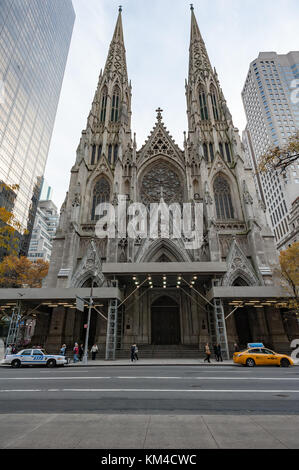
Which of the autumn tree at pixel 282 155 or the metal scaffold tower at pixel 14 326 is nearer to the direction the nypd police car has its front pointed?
the autumn tree

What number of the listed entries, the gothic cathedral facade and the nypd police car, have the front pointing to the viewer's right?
1

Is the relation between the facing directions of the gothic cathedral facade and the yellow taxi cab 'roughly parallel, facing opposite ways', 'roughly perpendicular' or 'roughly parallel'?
roughly perpendicular

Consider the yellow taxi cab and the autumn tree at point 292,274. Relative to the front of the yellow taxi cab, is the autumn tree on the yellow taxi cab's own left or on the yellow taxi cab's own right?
on the yellow taxi cab's own left

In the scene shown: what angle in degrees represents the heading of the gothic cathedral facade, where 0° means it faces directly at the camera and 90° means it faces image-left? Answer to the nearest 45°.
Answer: approximately 0°

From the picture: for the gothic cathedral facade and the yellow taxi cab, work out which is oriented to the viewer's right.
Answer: the yellow taxi cab

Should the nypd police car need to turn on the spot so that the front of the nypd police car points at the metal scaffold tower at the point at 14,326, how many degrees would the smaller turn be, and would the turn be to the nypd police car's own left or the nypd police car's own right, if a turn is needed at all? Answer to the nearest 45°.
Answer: approximately 90° to the nypd police car's own left

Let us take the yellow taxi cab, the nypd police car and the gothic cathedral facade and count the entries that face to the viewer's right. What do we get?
2

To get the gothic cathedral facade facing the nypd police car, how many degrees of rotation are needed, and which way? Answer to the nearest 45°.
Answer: approximately 45° to its right

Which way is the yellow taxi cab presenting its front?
to the viewer's right

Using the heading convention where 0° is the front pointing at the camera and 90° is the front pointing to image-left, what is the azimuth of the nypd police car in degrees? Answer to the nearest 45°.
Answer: approximately 270°

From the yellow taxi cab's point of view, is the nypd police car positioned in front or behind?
behind
